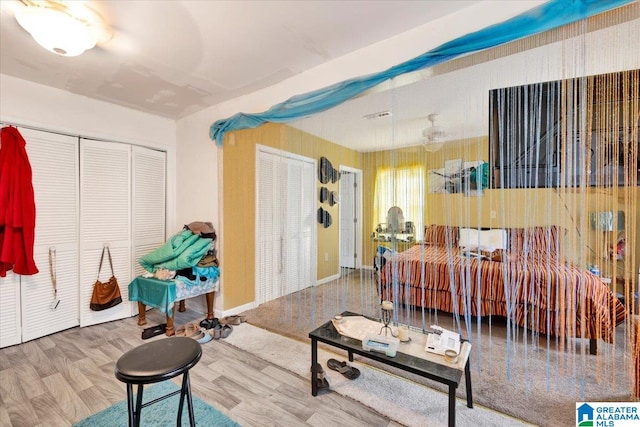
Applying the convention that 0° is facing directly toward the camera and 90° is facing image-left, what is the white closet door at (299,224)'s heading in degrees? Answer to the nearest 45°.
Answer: approximately 315°

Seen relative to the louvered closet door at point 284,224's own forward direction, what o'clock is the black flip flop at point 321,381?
The black flip flop is roughly at 1 o'clock from the louvered closet door.

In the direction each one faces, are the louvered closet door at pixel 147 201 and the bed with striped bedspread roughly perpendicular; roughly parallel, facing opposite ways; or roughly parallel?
roughly perpendicular

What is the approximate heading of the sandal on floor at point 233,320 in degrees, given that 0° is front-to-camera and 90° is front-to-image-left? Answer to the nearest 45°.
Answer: approximately 90°

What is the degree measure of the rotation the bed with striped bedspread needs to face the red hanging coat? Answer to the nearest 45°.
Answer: approximately 45° to its right

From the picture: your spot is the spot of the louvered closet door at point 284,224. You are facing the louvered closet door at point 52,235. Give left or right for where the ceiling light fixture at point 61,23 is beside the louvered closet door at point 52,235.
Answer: left
